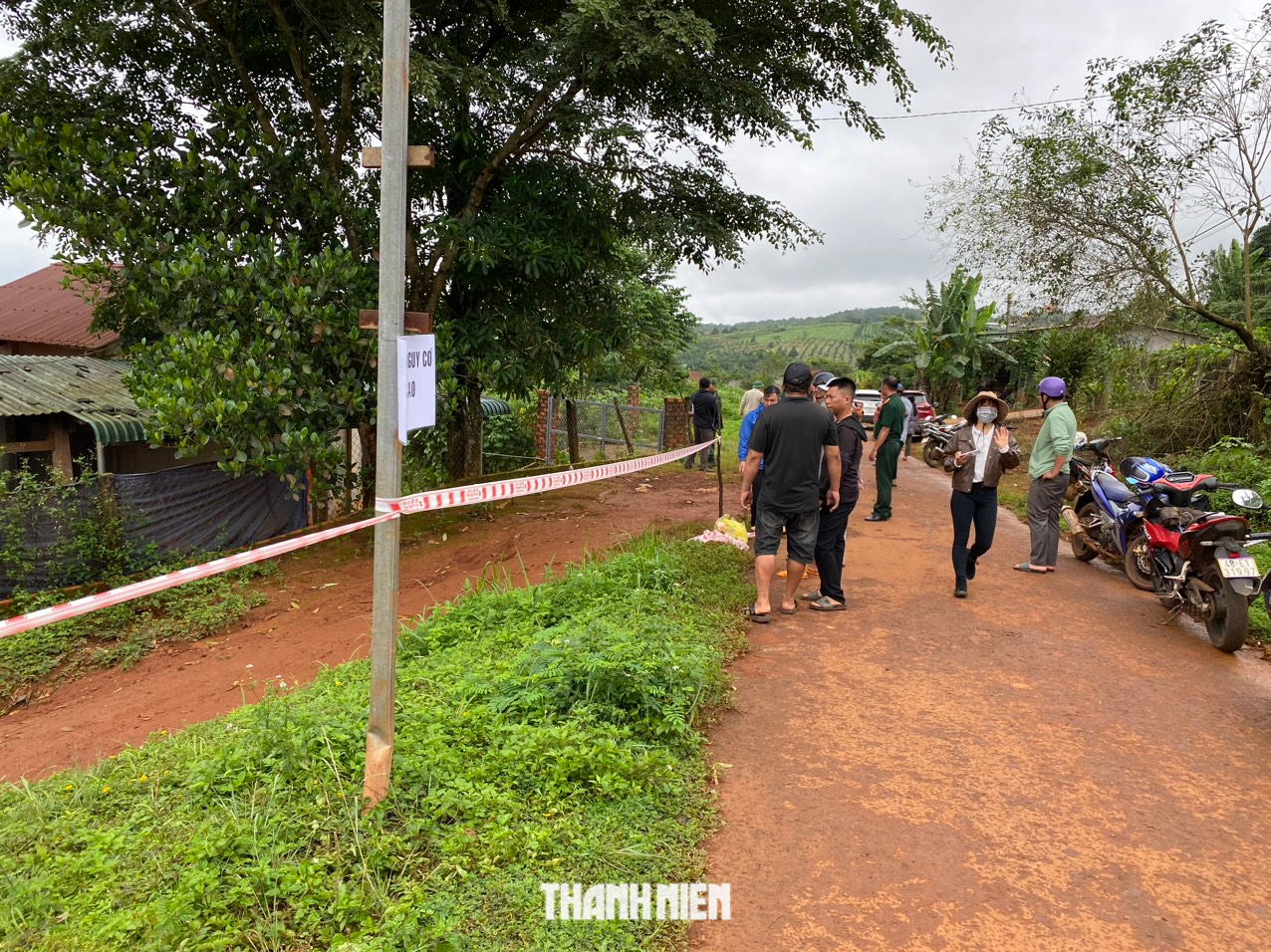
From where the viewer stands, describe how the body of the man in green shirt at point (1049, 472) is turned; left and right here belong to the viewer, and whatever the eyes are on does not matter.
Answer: facing to the left of the viewer

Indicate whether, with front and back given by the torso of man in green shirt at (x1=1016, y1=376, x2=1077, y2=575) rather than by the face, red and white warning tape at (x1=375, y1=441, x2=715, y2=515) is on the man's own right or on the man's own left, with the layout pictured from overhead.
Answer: on the man's own left

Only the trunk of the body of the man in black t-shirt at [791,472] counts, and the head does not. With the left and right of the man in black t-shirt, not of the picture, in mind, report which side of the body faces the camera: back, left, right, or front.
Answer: back

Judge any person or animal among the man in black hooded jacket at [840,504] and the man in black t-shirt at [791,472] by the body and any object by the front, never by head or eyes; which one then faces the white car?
the man in black t-shirt at [791,472]

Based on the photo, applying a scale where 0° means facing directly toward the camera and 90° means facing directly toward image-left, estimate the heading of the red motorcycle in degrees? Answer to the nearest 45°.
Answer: approximately 135°

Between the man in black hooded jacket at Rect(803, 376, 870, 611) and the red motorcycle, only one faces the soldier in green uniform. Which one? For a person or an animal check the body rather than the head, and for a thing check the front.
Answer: the red motorcycle

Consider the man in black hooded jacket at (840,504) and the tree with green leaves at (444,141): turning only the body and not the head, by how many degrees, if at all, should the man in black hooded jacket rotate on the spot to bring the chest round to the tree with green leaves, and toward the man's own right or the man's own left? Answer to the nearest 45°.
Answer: approximately 45° to the man's own right

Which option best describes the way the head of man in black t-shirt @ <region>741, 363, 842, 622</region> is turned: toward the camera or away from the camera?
away from the camera
